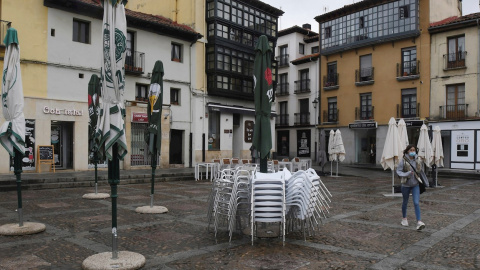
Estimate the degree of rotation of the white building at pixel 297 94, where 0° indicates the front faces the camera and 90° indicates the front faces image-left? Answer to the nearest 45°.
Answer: approximately 0°

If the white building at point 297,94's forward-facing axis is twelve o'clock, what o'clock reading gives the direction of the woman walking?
The woman walking is roughly at 12 o'clock from the white building.
